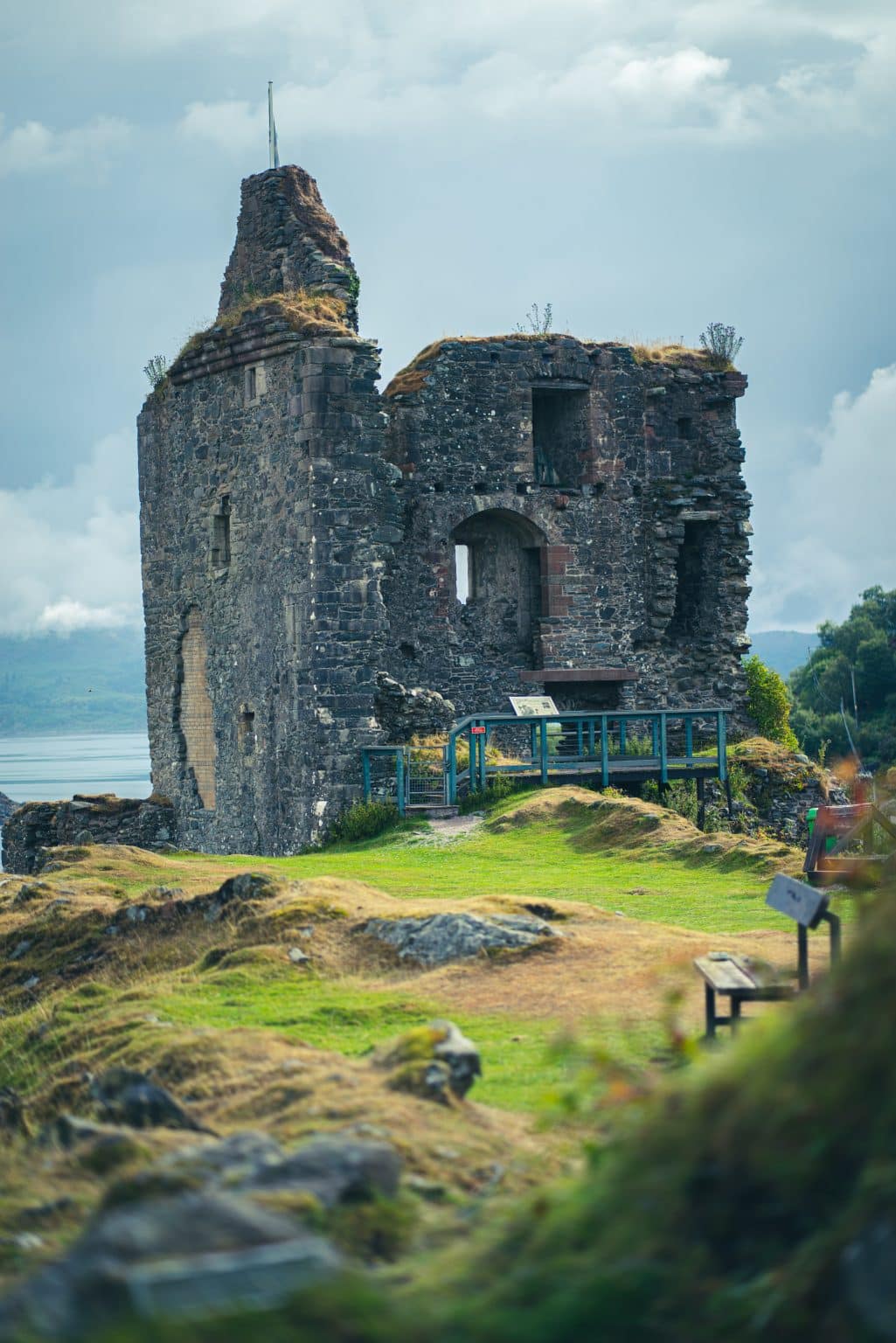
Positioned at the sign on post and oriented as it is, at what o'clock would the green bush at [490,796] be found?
The green bush is roughly at 4 o'clock from the sign on post.

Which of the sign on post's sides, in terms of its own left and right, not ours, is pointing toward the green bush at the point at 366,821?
right

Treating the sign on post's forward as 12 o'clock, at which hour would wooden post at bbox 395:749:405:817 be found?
The wooden post is roughly at 4 o'clock from the sign on post.

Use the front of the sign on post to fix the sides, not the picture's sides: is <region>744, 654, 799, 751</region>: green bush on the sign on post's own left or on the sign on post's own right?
on the sign on post's own right

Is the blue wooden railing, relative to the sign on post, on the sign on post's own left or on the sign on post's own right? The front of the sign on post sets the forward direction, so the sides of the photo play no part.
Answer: on the sign on post's own right

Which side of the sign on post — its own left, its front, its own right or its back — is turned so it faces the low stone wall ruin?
right

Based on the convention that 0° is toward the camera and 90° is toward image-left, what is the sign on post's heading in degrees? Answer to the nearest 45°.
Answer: approximately 45°

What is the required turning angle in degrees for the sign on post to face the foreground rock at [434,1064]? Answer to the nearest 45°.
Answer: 0° — it already faces it

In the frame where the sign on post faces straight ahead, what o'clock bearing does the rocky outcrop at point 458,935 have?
The rocky outcrop is roughly at 3 o'clock from the sign on post.

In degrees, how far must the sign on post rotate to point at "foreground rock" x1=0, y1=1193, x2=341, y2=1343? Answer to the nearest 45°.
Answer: approximately 45° to its left
